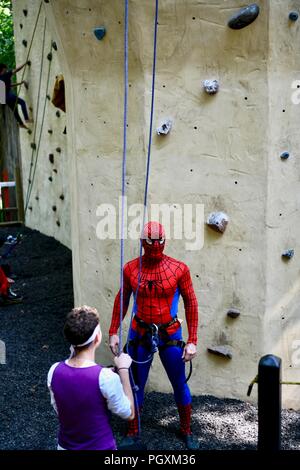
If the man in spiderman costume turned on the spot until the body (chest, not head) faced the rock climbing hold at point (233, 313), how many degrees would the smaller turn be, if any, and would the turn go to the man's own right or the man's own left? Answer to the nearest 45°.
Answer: approximately 135° to the man's own left

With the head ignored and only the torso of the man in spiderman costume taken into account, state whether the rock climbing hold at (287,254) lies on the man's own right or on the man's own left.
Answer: on the man's own left

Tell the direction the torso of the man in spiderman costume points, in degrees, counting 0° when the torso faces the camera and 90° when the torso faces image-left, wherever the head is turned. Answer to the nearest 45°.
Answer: approximately 0°

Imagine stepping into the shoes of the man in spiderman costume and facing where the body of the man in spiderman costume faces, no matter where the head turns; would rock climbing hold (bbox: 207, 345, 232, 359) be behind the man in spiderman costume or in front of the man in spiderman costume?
behind

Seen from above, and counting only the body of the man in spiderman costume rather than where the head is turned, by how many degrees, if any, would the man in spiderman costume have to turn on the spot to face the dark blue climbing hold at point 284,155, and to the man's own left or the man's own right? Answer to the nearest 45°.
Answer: approximately 135° to the man's own left

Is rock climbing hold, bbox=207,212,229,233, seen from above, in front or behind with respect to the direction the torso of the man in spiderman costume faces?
behind
